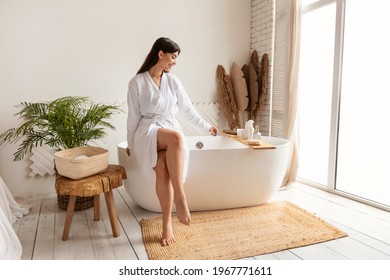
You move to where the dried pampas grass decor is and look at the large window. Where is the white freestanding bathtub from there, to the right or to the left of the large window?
right

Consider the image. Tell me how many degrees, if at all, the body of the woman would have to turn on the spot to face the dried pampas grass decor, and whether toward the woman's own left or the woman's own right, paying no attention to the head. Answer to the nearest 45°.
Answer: approximately 90° to the woman's own left

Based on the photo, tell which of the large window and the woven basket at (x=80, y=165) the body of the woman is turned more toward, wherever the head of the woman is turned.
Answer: the large window

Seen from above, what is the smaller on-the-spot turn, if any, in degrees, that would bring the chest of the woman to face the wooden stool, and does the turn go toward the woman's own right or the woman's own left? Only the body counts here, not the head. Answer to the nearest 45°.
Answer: approximately 135° to the woman's own right

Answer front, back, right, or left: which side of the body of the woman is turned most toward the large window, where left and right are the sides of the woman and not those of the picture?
left

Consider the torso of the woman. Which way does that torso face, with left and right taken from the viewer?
facing the viewer and to the right of the viewer
